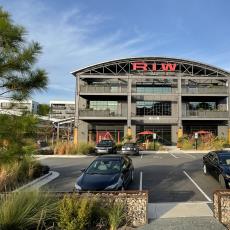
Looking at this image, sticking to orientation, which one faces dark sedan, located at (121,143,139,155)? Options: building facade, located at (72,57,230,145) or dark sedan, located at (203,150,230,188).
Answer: the building facade

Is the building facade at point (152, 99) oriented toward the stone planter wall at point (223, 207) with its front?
yes

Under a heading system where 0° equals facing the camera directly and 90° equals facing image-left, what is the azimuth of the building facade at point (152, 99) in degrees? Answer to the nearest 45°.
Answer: approximately 0°

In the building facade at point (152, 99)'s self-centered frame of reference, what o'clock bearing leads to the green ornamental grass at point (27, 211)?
The green ornamental grass is roughly at 12 o'clock from the building facade.
